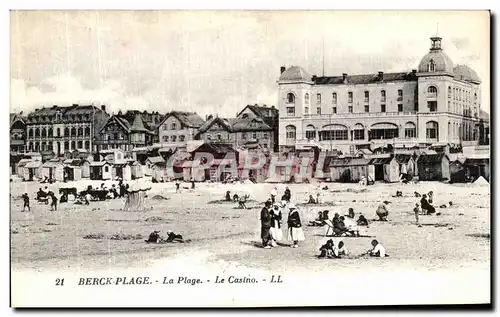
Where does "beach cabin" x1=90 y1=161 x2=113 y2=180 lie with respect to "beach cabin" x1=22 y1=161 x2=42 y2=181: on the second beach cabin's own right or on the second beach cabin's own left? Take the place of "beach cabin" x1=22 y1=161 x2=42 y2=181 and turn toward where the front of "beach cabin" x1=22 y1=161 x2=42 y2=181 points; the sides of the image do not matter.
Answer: on the second beach cabin's own left

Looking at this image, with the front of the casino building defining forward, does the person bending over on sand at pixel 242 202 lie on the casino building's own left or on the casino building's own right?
on the casino building's own right

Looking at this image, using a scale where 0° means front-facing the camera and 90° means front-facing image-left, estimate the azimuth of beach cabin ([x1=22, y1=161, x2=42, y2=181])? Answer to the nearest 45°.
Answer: approximately 0°

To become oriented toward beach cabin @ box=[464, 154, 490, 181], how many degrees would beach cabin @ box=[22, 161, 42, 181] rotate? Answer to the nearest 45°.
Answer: approximately 90° to its left

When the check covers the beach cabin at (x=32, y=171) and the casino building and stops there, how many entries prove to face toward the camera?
2

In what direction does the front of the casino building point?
toward the camera

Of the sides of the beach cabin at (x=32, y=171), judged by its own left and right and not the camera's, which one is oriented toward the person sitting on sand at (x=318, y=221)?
front
